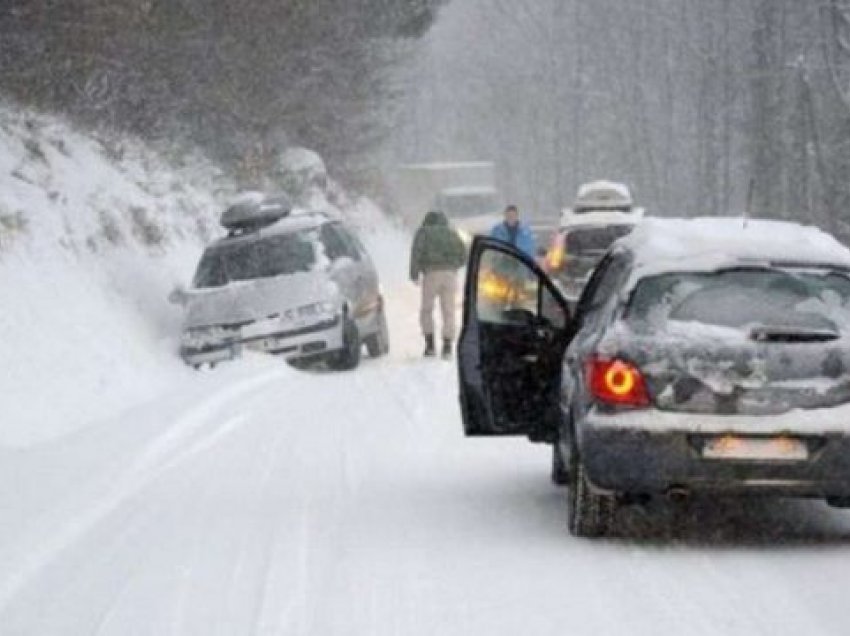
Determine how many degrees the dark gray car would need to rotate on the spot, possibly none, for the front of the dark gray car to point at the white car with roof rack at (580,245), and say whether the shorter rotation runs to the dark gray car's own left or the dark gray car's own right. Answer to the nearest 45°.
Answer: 0° — it already faces it

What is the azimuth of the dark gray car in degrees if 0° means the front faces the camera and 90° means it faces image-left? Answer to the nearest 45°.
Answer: approximately 180°

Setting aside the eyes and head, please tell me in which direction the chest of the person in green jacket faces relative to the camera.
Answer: away from the camera

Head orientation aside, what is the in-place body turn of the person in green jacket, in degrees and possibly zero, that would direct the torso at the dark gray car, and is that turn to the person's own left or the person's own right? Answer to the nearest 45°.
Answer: approximately 180°
